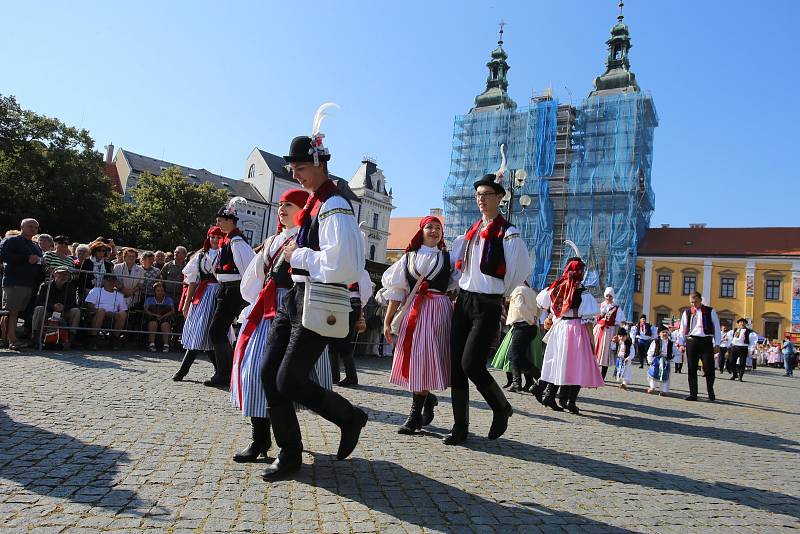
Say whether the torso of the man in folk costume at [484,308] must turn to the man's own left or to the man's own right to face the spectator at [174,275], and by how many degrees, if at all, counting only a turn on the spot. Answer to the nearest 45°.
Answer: approximately 90° to the man's own right

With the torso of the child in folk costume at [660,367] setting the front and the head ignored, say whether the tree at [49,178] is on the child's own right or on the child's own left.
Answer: on the child's own right

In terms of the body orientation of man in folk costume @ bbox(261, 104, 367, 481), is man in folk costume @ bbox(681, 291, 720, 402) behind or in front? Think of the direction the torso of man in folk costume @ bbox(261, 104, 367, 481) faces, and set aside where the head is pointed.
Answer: behind

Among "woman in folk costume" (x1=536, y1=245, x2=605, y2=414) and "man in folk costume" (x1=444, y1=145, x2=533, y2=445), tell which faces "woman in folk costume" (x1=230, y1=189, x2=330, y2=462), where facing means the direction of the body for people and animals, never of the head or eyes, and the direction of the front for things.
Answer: the man in folk costume

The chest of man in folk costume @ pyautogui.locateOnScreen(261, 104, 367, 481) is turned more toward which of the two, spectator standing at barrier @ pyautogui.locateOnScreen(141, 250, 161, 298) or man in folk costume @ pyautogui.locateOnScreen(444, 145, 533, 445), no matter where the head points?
the spectator standing at barrier
